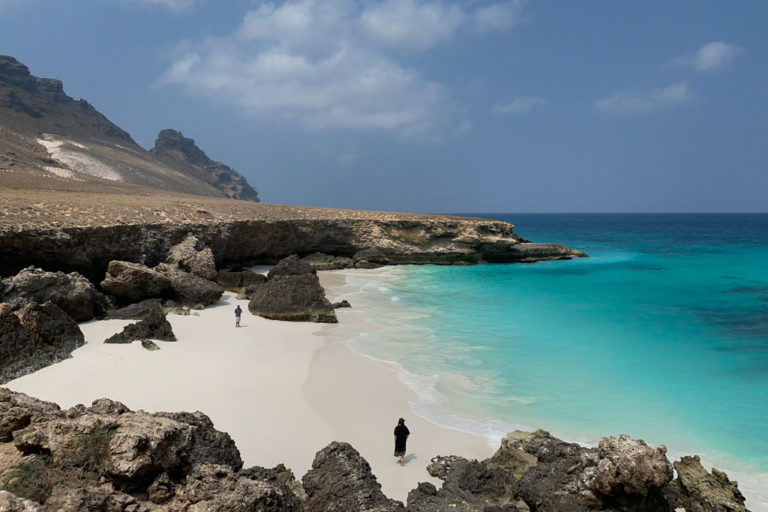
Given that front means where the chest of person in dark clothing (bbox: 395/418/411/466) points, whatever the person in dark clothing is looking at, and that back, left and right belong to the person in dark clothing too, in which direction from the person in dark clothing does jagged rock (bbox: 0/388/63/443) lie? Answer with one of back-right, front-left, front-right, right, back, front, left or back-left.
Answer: back-left

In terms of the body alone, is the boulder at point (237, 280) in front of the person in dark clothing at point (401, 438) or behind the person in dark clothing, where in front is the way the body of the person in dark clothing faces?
in front

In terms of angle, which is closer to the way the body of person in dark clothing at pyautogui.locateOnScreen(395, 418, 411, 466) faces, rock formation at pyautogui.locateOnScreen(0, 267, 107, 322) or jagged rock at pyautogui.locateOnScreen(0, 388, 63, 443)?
the rock formation

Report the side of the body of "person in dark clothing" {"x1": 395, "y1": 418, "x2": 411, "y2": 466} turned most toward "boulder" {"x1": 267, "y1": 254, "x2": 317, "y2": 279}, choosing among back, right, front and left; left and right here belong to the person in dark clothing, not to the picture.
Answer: front

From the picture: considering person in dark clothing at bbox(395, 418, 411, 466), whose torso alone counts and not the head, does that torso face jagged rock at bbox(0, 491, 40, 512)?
no

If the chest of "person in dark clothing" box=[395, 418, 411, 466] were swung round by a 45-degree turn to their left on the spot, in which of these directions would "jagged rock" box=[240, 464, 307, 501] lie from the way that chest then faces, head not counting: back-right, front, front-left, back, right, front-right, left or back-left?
left

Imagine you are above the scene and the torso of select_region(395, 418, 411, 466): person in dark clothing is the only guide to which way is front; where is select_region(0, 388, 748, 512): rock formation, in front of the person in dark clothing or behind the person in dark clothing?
behind

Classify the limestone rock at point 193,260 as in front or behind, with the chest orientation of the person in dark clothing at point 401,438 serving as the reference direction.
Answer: in front

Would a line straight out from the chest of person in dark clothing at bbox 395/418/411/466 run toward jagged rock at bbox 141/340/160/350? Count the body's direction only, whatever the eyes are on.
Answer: no

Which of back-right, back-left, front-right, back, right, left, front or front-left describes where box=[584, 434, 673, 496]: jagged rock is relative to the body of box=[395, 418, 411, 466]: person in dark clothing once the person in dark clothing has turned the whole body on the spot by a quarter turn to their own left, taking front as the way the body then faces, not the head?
back-left

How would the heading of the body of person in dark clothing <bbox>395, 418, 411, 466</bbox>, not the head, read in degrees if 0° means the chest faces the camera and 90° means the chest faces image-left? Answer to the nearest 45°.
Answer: approximately 180°

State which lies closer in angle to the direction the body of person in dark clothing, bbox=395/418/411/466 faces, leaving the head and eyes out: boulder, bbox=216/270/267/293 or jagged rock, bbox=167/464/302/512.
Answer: the boulder

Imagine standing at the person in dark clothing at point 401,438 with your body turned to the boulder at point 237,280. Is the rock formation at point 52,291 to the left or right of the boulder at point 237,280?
left

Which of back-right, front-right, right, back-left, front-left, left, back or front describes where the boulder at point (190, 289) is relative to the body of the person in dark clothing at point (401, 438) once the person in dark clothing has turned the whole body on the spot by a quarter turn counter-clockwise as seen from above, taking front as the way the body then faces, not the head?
front-right

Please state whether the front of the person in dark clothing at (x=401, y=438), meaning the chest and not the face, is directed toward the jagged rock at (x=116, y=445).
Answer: no

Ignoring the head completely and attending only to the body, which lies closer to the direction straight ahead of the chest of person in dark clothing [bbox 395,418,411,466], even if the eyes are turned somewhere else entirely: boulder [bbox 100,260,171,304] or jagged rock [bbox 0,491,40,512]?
the boulder

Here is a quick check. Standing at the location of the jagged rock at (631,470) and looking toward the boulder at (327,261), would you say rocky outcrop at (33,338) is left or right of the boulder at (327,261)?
left

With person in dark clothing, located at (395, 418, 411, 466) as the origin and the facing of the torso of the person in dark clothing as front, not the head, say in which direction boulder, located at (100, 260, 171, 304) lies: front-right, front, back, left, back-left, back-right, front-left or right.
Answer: front-left

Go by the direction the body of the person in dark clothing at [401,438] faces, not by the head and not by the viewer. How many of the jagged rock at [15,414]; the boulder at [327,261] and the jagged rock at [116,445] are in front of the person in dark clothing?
1

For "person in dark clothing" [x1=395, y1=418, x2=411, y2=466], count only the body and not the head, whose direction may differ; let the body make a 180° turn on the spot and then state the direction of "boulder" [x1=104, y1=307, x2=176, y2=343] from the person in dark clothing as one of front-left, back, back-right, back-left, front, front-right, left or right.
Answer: back-right

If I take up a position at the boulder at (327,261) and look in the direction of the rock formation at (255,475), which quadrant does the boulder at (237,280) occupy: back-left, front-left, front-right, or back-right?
front-right
